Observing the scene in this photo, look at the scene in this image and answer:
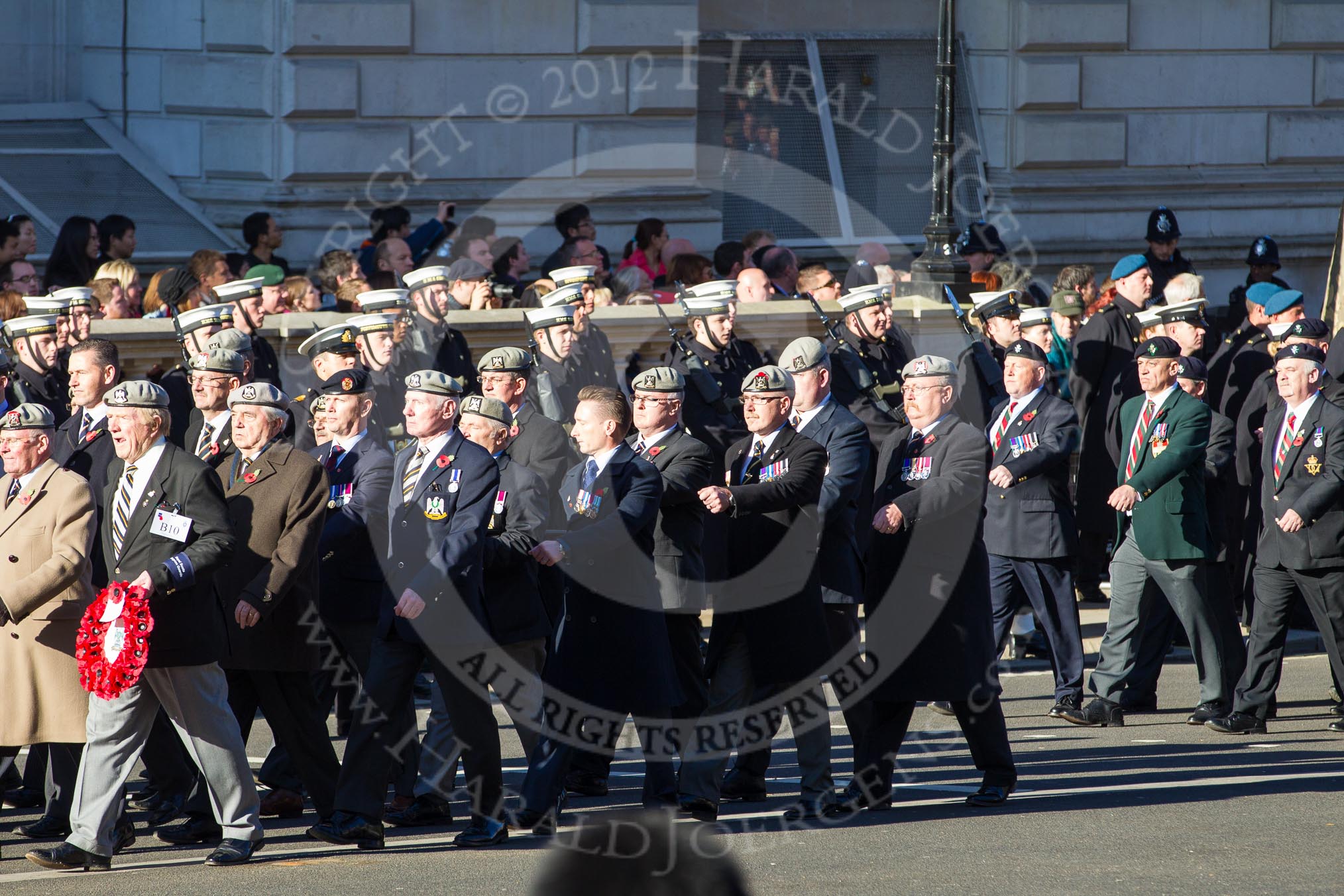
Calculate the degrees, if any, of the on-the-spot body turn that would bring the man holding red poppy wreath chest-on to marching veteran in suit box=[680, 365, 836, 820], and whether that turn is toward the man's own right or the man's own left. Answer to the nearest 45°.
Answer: approximately 135° to the man's own left

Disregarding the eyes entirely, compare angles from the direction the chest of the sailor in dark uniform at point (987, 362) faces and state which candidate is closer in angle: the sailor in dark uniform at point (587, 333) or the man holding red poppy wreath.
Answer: the man holding red poppy wreath

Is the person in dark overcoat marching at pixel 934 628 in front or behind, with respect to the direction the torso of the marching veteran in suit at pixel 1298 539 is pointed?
in front

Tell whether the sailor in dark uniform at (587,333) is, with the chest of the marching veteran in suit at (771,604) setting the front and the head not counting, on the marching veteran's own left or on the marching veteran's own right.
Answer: on the marching veteran's own right

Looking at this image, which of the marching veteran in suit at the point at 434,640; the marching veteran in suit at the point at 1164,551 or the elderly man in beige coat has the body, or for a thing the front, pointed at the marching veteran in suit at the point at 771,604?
the marching veteran in suit at the point at 1164,551

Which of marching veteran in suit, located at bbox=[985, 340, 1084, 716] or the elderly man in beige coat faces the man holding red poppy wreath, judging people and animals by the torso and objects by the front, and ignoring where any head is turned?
the marching veteran in suit

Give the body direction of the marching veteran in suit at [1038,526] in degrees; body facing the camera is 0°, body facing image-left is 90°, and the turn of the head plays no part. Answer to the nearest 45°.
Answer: approximately 45°

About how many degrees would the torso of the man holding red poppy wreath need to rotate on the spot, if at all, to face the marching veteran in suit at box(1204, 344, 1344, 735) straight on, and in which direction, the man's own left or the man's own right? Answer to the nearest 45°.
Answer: approximately 135° to the man's own left

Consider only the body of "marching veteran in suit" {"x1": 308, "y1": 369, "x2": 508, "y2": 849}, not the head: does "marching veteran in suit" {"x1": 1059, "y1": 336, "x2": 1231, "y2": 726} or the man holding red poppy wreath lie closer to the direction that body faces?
the man holding red poppy wreath

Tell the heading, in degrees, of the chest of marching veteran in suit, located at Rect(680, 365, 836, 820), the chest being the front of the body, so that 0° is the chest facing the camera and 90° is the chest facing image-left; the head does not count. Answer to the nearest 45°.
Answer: approximately 45°
